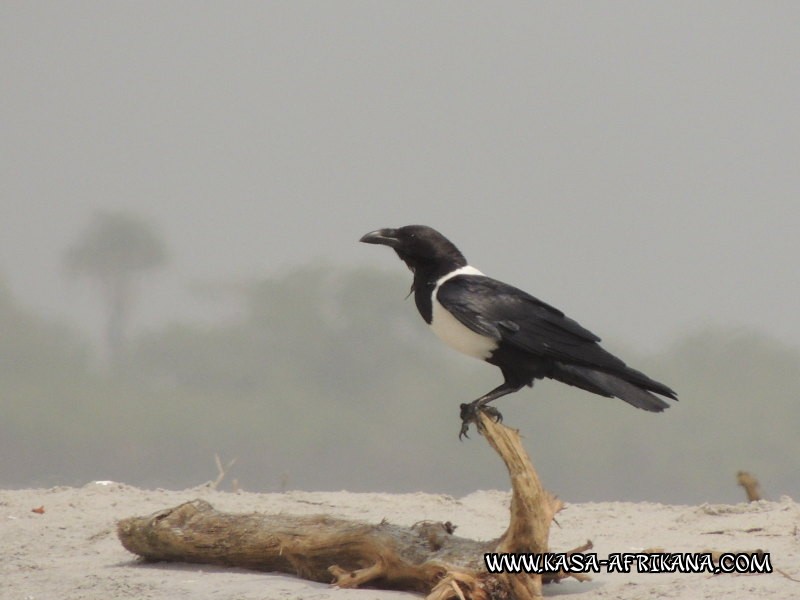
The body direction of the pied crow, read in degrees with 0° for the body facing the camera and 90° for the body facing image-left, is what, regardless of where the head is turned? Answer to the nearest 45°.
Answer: approximately 90°

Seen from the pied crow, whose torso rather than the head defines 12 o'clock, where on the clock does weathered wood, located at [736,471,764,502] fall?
The weathered wood is roughly at 4 o'clock from the pied crow.
